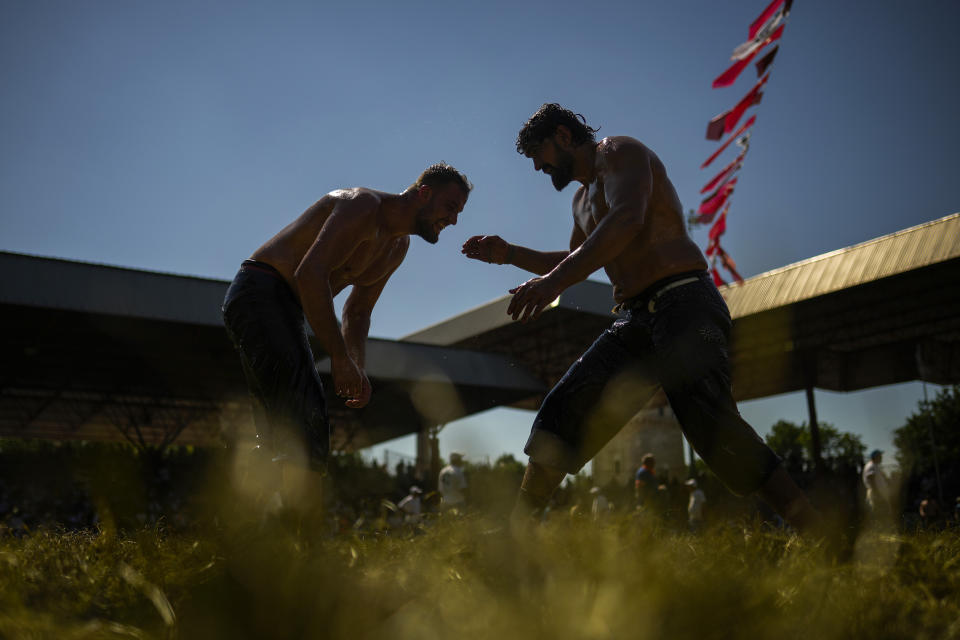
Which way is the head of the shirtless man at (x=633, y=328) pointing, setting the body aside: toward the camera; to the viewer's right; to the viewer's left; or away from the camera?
to the viewer's left

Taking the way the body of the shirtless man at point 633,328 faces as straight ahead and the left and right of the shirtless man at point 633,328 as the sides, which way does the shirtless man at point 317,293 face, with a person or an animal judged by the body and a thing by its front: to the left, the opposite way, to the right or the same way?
the opposite way

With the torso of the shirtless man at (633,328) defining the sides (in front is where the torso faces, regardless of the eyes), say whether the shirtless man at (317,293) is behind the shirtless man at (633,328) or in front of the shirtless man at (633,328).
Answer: in front

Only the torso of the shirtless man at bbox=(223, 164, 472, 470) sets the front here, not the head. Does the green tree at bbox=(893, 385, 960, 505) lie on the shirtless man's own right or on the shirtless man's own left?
on the shirtless man's own left

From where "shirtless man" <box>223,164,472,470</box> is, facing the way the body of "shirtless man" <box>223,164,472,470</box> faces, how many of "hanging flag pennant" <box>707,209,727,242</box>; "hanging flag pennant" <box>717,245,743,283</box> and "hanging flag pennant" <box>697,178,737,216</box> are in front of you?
3

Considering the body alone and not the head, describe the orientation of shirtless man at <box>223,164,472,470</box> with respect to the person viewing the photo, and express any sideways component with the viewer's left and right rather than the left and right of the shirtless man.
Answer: facing to the right of the viewer

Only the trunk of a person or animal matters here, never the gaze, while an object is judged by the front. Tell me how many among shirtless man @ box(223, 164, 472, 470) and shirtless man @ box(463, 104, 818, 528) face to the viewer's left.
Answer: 1

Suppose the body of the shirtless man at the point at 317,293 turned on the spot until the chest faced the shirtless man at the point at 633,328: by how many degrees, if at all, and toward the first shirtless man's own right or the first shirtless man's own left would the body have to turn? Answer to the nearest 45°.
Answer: approximately 45° to the first shirtless man's own right

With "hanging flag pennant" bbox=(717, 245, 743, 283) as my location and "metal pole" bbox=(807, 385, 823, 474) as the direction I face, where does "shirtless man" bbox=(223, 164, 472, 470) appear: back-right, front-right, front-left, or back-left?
back-left

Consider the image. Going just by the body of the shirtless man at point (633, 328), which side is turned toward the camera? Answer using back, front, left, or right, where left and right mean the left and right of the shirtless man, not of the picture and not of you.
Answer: left
